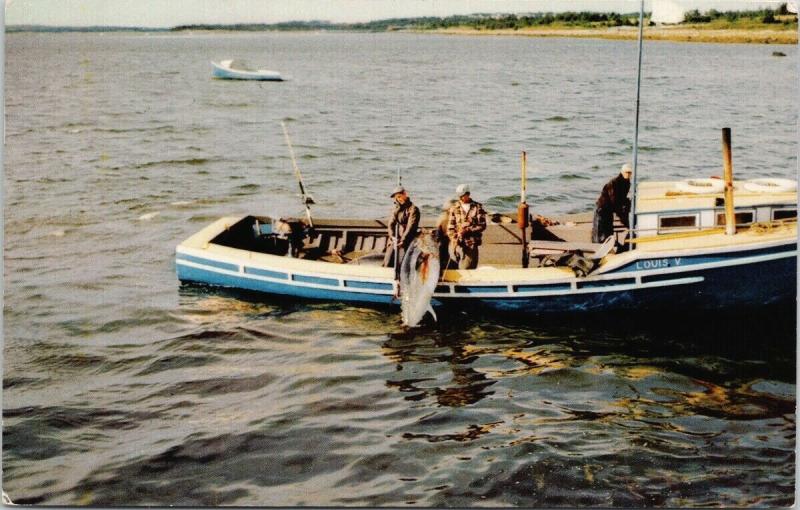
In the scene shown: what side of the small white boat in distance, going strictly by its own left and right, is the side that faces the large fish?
left

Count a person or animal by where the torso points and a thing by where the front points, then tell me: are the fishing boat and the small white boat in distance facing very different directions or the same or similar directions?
very different directions

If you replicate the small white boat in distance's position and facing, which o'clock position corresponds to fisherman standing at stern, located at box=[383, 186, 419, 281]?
The fisherman standing at stern is roughly at 9 o'clock from the small white boat in distance.

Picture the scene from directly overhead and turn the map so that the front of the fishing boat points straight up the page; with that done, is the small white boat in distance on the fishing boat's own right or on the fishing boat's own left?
on the fishing boat's own left

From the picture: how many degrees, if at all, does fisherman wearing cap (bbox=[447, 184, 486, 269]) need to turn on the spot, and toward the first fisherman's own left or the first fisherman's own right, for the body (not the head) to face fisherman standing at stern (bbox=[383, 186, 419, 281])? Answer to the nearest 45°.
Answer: approximately 90° to the first fisherman's own right

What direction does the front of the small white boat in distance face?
to the viewer's left

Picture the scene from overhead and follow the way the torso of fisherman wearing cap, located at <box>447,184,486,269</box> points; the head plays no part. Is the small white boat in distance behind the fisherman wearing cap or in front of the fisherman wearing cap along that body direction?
behind

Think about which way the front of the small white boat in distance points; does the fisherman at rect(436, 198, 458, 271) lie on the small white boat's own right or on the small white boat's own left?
on the small white boat's own left

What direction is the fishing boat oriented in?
to the viewer's right

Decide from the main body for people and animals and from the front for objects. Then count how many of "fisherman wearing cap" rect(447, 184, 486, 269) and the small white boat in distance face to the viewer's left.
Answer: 1

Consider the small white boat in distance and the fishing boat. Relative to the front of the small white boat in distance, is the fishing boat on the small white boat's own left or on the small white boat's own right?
on the small white boat's own left
